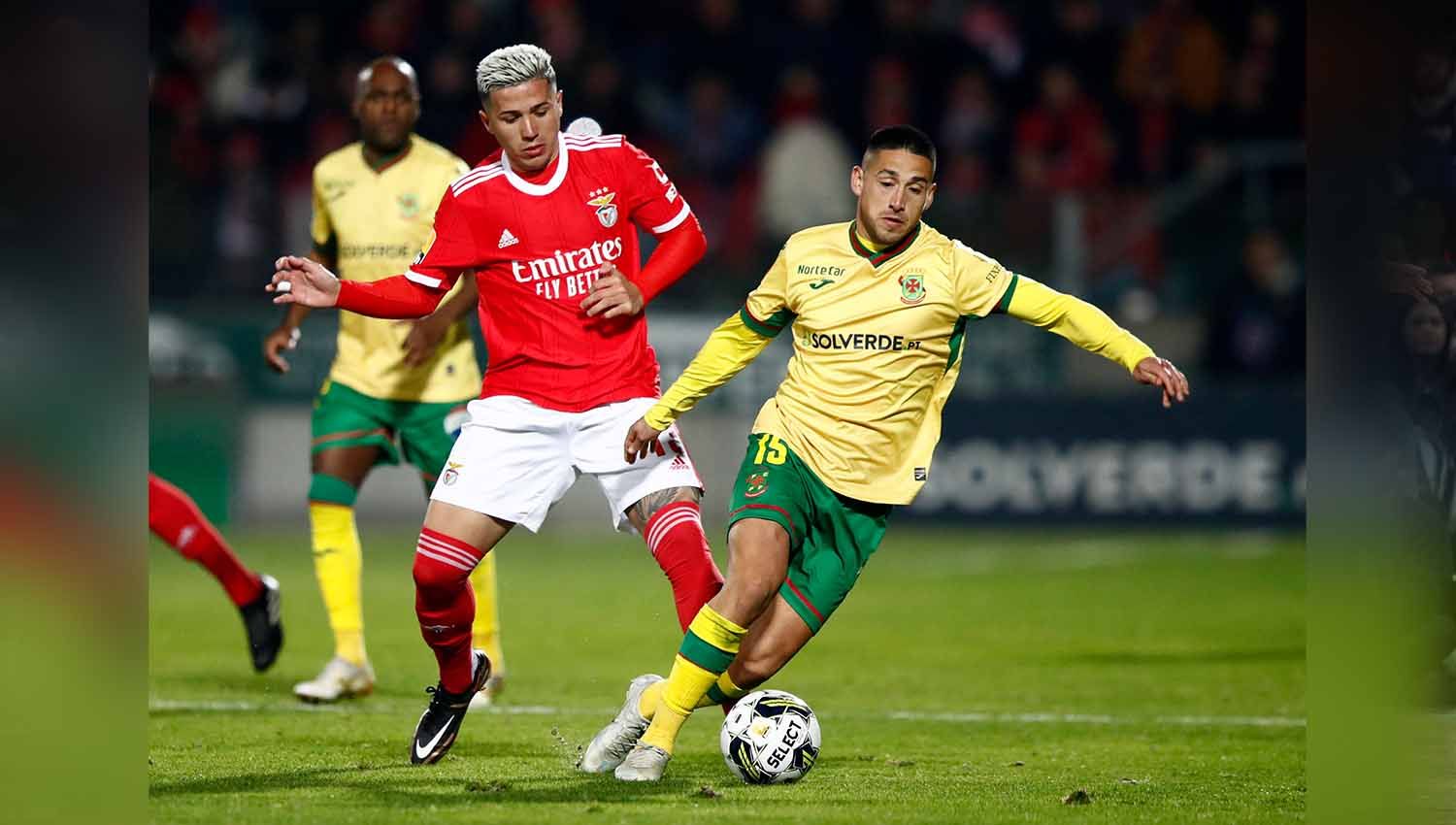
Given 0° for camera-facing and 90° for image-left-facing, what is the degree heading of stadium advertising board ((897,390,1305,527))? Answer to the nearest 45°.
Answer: approximately 0°

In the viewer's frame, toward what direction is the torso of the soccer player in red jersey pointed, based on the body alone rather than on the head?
toward the camera

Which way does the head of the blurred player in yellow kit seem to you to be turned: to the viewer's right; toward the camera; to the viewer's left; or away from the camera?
toward the camera

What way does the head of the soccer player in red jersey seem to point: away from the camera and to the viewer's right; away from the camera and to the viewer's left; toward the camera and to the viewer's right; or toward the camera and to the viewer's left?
toward the camera and to the viewer's right

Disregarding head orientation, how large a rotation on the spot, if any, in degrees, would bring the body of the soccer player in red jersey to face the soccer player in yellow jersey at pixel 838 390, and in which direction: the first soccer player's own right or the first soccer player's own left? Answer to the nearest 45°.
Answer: approximately 90° to the first soccer player's own left

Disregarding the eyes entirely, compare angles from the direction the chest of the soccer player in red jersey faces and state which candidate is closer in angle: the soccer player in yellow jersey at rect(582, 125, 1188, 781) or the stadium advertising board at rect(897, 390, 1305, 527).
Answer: the soccer player in yellow jersey

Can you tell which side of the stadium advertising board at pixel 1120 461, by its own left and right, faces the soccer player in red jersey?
front

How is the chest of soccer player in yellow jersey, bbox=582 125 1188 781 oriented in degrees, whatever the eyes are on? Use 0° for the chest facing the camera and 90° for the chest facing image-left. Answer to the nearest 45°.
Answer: approximately 0°

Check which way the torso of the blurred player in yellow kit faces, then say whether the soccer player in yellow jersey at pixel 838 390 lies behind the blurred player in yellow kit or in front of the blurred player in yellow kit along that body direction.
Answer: in front

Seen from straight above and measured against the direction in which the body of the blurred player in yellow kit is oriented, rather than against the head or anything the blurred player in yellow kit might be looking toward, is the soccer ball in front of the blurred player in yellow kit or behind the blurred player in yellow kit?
in front

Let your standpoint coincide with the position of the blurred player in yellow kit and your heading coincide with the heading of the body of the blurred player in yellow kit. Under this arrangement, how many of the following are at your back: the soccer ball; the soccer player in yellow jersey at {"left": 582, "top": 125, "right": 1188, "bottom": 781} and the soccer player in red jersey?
0

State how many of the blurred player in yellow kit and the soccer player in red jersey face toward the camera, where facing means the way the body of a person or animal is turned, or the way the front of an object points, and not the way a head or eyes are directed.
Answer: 2

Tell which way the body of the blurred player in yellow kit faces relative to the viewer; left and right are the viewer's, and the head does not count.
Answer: facing the viewer

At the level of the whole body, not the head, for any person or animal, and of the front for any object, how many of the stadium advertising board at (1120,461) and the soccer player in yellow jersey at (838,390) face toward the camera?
2
